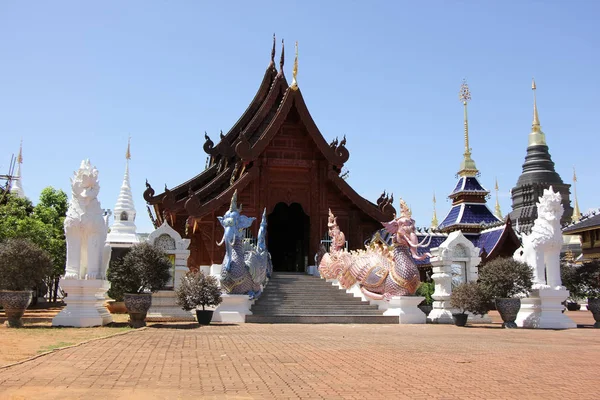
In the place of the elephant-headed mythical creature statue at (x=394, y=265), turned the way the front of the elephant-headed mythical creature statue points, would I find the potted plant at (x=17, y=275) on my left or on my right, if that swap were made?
on my right

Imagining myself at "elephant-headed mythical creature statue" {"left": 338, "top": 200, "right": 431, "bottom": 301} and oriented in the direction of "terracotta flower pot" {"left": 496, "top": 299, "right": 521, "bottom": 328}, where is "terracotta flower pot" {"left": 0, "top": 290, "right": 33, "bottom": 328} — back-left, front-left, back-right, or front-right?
back-right

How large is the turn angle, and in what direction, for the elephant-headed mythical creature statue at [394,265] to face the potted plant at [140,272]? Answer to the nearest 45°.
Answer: approximately 90° to its right

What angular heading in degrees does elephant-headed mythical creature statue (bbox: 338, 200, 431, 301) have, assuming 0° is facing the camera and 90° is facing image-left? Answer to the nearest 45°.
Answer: approximately 315°

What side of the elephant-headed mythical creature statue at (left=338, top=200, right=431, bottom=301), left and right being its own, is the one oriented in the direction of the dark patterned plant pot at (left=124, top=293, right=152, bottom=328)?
right
